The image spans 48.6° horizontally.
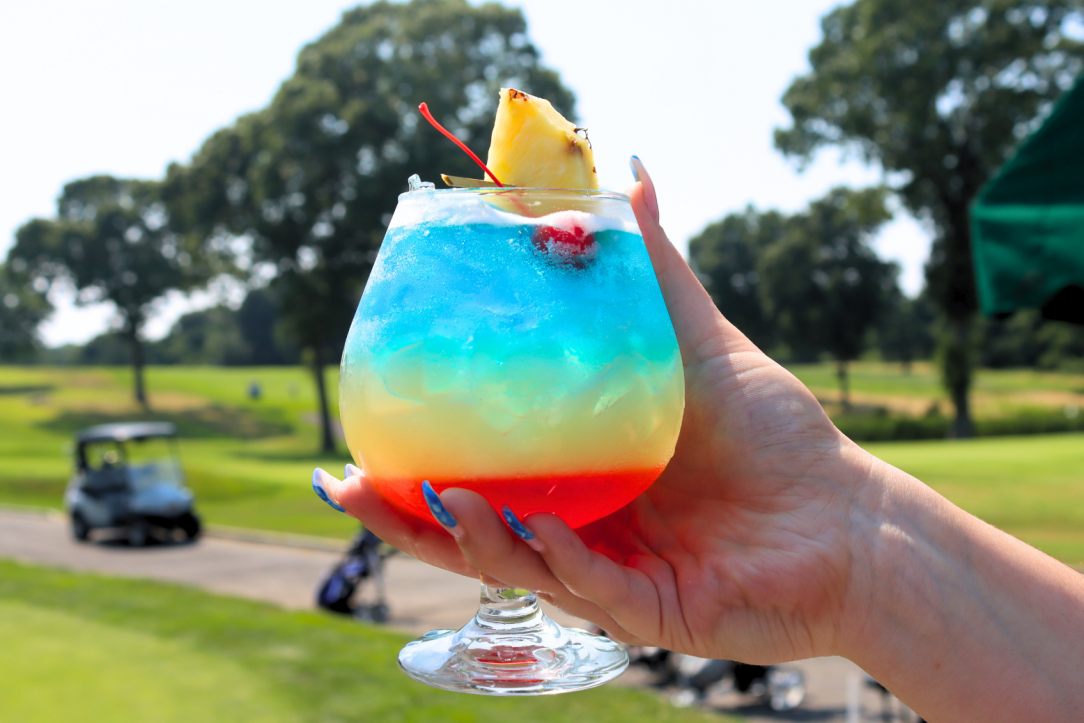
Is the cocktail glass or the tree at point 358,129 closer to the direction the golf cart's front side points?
the cocktail glass

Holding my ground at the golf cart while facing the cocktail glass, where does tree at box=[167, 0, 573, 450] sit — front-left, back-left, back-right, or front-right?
back-left

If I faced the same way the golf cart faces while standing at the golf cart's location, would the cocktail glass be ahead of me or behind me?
ahead

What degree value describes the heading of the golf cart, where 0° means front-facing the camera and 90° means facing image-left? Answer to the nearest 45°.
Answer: approximately 315°

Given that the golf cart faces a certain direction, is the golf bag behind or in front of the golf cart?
in front

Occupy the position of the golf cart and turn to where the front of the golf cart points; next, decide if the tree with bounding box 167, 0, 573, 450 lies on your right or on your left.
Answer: on your left
